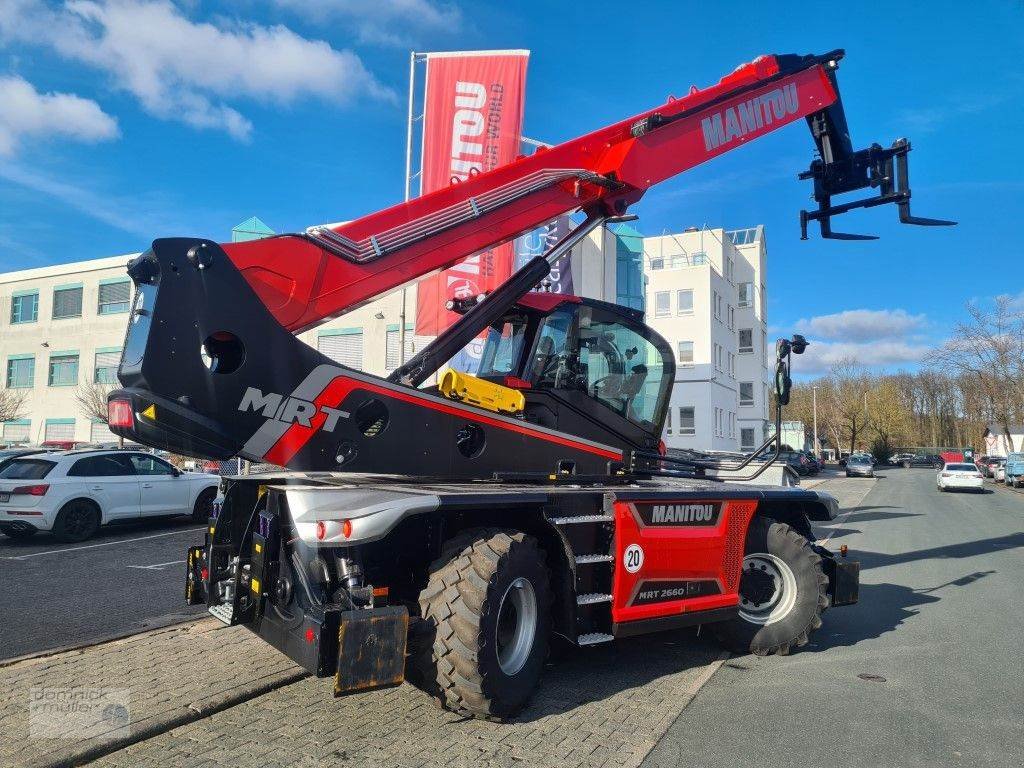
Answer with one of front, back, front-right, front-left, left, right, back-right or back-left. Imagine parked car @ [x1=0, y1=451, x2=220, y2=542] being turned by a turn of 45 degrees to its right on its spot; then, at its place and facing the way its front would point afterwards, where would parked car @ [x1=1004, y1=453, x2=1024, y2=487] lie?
front

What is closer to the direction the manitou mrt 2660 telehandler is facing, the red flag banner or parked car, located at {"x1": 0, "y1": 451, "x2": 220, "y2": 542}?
the red flag banner

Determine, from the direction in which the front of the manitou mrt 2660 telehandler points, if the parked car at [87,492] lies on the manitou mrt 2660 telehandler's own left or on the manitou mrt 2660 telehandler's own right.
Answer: on the manitou mrt 2660 telehandler's own left

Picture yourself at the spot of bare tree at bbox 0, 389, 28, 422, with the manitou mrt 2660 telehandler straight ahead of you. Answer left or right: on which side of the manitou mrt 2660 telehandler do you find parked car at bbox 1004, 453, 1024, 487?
left

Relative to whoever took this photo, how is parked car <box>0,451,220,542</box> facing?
facing away from the viewer and to the right of the viewer

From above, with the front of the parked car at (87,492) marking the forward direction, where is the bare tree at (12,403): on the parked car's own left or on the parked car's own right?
on the parked car's own left

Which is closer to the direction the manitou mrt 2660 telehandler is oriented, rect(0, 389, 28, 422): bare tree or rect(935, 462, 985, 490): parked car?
the parked car

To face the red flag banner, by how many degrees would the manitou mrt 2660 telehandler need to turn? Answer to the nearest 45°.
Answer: approximately 45° to its left

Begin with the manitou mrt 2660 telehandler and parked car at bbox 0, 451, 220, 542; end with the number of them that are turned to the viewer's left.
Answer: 0

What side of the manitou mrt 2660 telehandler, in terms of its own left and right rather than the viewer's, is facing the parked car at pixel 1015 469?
front

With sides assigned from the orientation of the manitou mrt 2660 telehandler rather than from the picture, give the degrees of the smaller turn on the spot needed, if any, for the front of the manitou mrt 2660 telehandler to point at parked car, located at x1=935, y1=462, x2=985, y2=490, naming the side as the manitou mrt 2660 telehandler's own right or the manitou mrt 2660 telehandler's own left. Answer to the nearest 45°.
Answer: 0° — it already faces it

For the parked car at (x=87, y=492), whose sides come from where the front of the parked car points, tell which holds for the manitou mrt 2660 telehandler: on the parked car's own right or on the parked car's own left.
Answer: on the parked car's own right

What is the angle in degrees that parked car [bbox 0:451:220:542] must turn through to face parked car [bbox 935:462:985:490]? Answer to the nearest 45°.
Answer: approximately 45° to its right

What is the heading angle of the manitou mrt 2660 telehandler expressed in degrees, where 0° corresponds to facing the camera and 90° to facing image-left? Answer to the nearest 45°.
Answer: approximately 225°
